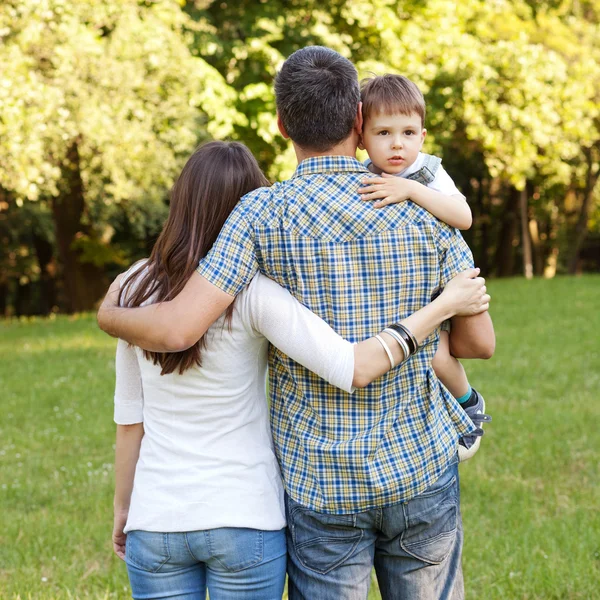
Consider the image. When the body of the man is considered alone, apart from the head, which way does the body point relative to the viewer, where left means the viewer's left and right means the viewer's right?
facing away from the viewer

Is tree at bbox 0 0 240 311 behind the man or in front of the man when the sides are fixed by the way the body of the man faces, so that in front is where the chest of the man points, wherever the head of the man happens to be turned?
in front

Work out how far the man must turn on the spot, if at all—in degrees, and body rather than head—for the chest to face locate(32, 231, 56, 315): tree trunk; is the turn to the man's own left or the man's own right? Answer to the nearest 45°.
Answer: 0° — they already face it

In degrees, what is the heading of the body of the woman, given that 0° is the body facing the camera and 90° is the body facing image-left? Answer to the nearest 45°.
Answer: approximately 180°

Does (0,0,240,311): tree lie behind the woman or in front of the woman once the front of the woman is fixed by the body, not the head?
in front

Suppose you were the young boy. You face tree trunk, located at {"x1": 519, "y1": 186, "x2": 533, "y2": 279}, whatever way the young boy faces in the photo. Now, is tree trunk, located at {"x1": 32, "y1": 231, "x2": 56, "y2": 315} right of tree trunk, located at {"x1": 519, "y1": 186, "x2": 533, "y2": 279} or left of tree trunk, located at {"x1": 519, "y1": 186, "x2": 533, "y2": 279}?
left

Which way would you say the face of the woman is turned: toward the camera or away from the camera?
away from the camera

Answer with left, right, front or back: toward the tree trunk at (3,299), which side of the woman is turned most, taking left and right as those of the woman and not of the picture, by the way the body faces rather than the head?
front
